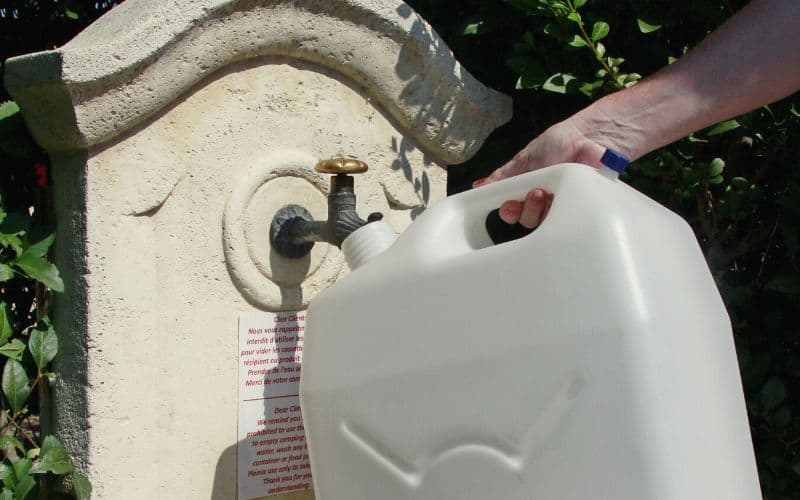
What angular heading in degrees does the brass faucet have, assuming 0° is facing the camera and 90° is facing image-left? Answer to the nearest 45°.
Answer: approximately 315°

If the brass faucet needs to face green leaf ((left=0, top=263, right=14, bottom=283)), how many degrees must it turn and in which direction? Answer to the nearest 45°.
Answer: approximately 135° to its right

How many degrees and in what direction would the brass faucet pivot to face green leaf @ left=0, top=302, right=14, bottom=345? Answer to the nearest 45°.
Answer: approximately 135° to its right

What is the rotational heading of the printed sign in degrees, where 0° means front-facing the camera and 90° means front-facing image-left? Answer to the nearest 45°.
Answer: approximately 315°
